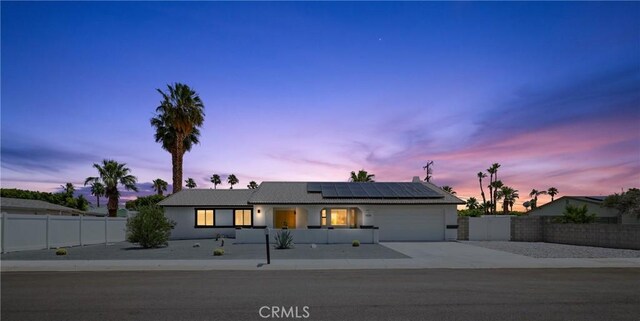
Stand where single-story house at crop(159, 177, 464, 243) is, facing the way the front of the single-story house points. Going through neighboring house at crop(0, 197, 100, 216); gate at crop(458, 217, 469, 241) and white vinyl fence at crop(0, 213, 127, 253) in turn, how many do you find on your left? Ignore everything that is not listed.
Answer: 1

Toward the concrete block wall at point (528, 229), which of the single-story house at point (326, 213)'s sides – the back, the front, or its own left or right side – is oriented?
left

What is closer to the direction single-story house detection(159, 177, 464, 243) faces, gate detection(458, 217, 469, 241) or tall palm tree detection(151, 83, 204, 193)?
the gate

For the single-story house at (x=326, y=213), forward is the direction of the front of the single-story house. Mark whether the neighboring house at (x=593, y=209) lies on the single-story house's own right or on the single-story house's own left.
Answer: on the single-story house's own left

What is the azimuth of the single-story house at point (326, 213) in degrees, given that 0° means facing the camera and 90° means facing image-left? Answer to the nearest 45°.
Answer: approximately 0°

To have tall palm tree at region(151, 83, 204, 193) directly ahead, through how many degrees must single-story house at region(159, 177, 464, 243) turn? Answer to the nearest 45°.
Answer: approximately 135° to its right

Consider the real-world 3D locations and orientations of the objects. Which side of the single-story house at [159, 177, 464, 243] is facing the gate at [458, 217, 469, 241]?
left

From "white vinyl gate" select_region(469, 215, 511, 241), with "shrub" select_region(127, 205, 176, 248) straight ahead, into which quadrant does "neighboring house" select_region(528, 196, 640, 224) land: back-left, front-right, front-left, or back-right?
back-right
